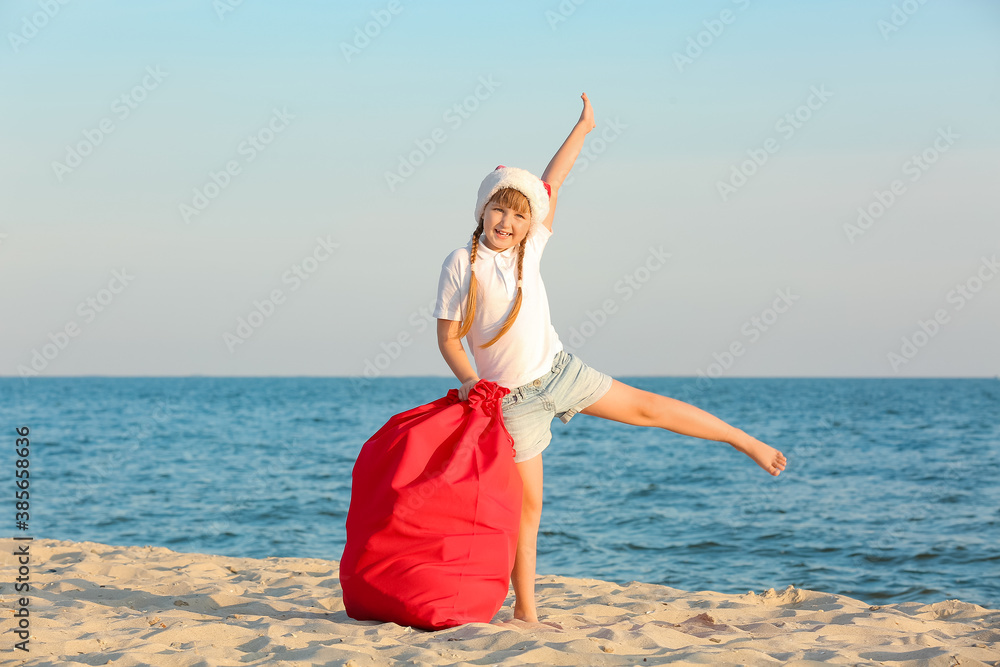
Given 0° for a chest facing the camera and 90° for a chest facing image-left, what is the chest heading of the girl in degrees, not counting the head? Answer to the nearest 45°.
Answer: approximately 0°
